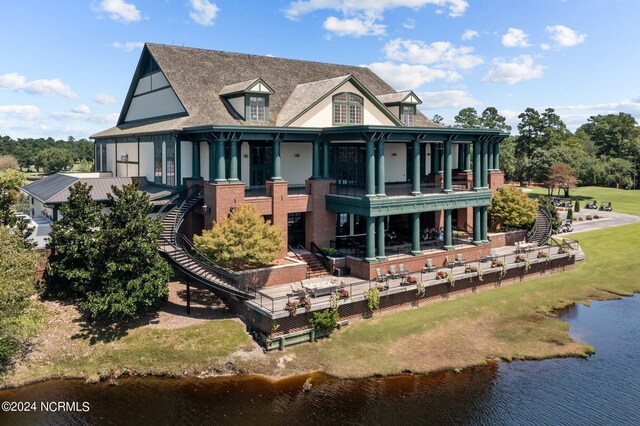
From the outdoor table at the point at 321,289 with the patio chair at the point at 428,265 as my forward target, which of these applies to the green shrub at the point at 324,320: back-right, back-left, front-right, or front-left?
back-right

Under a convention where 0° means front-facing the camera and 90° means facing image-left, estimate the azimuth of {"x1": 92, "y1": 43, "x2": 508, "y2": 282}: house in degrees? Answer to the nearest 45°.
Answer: approximately 315°

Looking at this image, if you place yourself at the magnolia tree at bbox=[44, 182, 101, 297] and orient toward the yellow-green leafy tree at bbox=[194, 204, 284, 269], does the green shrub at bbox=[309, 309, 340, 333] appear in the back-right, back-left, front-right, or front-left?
front-right

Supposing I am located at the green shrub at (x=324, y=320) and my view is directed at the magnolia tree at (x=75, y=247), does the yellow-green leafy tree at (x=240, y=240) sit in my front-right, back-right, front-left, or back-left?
front-right

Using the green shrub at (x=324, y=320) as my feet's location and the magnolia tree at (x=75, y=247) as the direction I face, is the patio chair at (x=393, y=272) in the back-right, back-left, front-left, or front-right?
back-right

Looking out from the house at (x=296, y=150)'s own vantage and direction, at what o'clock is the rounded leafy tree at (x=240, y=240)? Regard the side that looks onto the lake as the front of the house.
The rounded leafy tree is roughly at 2 o'clock from the house.

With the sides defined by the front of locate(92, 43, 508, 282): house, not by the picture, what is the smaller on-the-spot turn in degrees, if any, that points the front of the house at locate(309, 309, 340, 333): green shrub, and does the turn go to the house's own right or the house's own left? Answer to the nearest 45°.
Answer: approximately 45° to the house's own right

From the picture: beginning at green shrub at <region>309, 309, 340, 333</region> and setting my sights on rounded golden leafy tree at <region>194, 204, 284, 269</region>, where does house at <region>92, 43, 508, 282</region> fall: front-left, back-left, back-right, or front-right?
front-right

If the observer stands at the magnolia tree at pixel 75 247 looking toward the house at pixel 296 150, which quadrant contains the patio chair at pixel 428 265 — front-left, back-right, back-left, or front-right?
front-right

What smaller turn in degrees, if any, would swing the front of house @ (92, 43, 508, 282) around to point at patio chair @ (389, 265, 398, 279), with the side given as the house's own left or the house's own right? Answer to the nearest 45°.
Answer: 0° — it already faces it

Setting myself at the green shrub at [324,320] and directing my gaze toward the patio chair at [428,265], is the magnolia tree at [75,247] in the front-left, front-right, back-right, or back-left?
back-left

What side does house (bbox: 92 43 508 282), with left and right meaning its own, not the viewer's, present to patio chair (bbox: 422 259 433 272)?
front

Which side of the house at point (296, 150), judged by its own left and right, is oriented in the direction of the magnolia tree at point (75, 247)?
right
